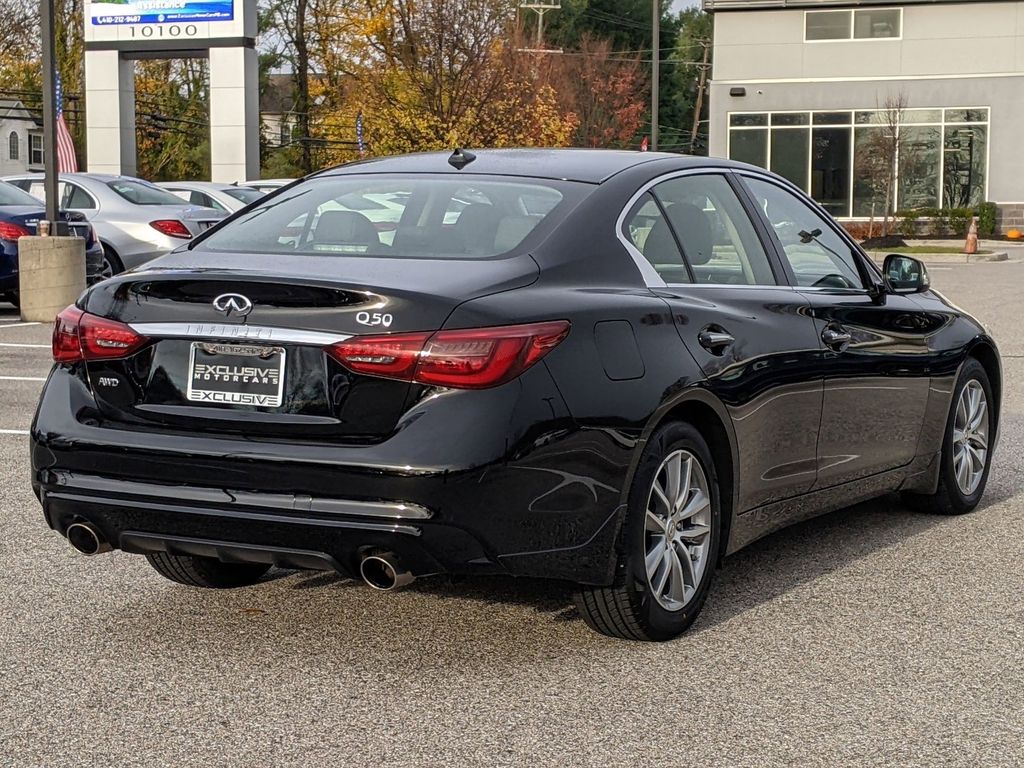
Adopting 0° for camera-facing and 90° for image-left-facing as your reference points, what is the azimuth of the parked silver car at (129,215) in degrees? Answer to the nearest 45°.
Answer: approximately 135°

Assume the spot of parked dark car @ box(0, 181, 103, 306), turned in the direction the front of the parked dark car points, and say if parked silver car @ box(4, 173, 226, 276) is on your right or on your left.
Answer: on your right

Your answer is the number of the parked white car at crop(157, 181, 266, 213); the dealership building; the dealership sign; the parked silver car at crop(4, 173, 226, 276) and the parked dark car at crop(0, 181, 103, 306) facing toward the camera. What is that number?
2

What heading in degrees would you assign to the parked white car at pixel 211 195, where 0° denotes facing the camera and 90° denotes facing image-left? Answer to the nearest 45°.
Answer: approximately 135°

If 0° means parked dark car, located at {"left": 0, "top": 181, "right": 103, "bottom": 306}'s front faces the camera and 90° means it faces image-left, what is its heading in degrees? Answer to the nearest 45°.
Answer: approximately 135°

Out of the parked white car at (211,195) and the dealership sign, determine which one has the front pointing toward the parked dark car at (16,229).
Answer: the dealership sign

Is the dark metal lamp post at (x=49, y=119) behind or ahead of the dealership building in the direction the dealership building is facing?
ahead

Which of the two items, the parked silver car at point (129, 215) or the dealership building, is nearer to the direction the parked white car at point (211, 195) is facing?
the dealership building

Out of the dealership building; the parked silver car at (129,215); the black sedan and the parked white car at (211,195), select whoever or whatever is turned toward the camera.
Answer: the dealership building

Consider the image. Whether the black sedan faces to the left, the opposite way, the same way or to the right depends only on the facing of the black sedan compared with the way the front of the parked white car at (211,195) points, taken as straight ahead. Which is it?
to the right
